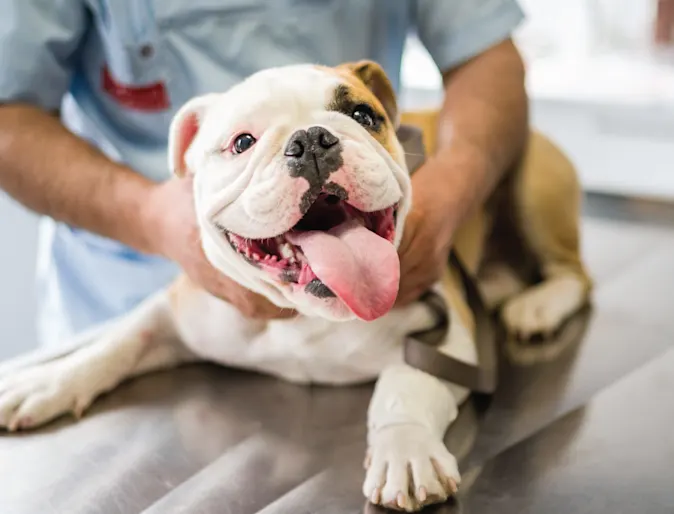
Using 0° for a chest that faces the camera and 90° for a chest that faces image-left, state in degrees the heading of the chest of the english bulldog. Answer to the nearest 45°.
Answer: approximately 45°

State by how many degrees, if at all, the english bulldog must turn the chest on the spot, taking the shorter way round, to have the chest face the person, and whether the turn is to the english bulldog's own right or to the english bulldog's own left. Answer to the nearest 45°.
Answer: approximately 135° to the english bulldog's own right
